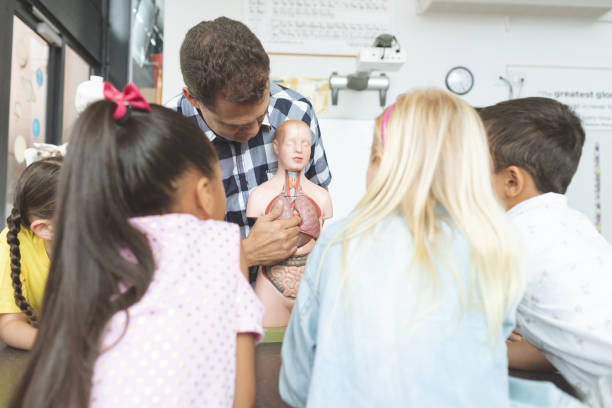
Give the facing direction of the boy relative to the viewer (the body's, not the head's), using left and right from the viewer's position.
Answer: facing away from the viewer and to the left of the viewer

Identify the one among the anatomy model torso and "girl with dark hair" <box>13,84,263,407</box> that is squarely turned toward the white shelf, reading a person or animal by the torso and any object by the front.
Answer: the girl with dark hair

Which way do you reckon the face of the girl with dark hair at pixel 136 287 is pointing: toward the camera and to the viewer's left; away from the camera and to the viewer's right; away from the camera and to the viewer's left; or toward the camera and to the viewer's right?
away from the camera and to the viewer's right

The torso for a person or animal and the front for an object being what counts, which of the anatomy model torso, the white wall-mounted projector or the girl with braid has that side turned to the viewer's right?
the girl with braid

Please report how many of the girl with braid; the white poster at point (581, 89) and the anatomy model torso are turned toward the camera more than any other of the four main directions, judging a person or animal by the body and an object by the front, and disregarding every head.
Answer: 2

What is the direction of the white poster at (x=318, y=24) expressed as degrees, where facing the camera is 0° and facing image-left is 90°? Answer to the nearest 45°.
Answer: approximately 0°

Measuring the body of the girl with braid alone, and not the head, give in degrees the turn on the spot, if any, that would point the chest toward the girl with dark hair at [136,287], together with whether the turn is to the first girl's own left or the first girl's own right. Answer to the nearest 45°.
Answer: approximately 90° to the first girl's own right

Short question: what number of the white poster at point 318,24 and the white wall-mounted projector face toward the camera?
2

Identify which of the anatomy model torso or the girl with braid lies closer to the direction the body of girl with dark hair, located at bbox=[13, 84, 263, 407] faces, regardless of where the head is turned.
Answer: the anatomy model torso

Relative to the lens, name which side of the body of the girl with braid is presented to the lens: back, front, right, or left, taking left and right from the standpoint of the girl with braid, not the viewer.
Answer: right

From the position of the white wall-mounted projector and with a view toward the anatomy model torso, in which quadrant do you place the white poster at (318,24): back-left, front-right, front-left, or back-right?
back-right

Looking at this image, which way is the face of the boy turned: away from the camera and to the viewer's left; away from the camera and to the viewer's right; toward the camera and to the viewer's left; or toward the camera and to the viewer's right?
away from the camera and to the viewer's left

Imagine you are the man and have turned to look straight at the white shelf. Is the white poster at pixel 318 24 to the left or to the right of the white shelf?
left
